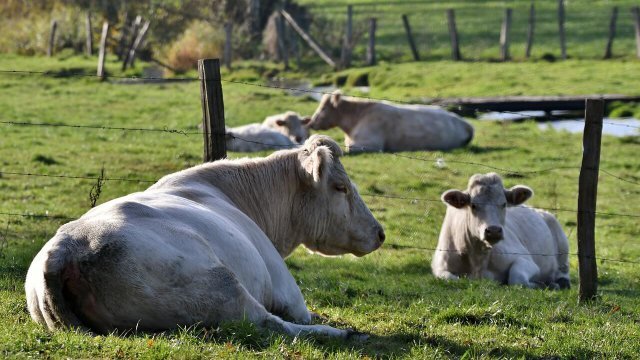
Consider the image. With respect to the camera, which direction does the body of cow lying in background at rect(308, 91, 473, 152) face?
to the viewer's left

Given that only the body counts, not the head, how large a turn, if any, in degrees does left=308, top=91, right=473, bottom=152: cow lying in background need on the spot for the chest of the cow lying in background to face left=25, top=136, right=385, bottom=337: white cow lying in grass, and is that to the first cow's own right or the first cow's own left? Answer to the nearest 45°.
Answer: approximately 90° to the first cow's own left

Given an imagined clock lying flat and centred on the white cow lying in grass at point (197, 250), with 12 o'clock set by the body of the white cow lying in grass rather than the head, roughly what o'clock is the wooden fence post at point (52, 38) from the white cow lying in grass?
The wooden fence post is roughly at 10 o'clock from the white cow lying in grass.

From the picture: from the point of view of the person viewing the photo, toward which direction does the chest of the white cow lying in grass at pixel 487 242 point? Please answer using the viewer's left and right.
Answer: facing the viewer and to the left of the viewer

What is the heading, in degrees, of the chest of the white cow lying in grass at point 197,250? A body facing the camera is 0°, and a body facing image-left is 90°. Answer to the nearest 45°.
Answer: approximately 225°

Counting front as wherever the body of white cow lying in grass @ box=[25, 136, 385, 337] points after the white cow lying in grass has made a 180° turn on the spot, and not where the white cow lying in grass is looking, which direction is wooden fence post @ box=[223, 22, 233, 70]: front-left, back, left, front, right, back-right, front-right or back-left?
back-right

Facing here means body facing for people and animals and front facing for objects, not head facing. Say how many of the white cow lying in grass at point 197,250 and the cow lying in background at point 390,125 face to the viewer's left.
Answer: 1

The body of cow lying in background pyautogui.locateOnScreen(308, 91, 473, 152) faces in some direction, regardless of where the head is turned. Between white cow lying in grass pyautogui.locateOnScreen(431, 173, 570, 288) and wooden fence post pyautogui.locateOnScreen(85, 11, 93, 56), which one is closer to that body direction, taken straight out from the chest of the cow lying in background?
the wooden fence post

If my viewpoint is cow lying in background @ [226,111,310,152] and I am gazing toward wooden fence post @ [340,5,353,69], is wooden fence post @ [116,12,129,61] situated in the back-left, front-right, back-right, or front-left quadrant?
front-left

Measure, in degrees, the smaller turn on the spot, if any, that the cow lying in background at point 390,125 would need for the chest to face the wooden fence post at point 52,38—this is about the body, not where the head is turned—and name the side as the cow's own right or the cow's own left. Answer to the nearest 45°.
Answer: approximately 45° to the cow's own right

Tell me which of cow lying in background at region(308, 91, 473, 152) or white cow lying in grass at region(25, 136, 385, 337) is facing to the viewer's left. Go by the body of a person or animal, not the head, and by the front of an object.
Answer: the cow lying in background

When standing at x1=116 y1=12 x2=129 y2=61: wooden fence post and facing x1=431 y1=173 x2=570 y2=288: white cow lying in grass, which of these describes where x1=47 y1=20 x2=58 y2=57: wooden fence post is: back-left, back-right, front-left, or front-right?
back-right

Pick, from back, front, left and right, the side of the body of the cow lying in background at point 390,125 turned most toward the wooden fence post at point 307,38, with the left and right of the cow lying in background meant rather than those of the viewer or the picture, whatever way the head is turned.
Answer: right
